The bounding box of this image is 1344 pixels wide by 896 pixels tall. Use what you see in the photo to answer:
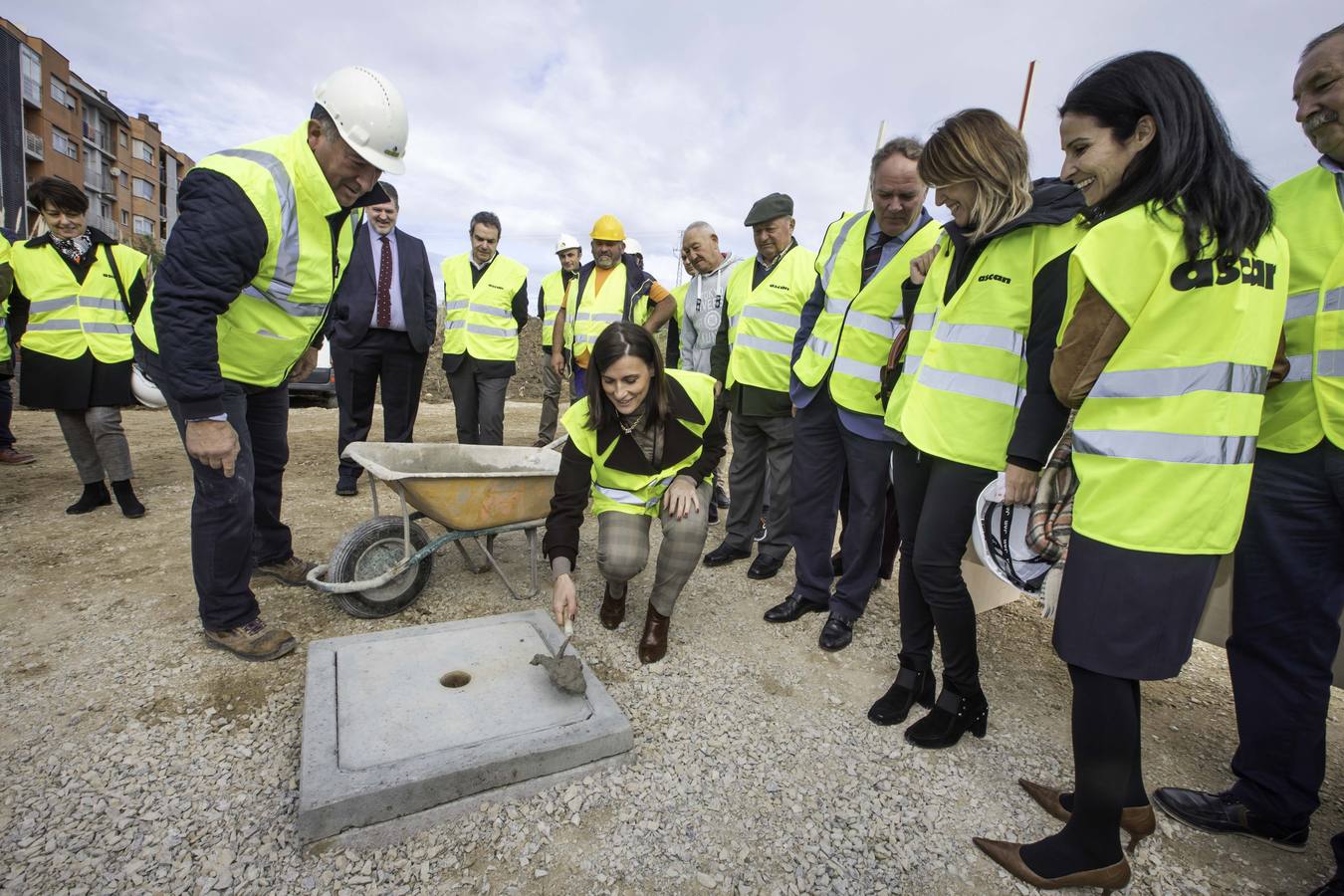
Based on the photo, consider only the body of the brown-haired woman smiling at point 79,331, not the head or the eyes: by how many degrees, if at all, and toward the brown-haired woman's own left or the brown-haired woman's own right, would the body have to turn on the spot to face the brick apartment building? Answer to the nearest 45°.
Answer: approximately 180°

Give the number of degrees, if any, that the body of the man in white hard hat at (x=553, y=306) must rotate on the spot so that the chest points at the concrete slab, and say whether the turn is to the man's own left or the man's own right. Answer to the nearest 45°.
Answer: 0° — they already face it

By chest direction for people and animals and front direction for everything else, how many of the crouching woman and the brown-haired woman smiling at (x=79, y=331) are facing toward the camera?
2

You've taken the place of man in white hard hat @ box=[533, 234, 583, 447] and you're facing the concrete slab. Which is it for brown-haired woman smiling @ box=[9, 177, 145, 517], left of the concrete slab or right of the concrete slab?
right

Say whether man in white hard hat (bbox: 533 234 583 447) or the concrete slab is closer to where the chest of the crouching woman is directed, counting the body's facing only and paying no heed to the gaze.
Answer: the concrete slab

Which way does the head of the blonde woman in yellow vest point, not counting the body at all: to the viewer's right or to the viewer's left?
to the viewer's left

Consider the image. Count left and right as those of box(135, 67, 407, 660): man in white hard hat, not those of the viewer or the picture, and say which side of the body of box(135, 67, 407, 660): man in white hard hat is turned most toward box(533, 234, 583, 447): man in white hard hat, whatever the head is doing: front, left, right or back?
left

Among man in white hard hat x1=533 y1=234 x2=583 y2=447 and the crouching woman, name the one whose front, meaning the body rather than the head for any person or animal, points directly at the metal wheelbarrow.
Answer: the man in white hard hat

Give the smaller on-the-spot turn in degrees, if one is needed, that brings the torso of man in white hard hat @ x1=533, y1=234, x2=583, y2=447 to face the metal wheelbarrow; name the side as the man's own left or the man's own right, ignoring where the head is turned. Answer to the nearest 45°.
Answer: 0° — they already face it
